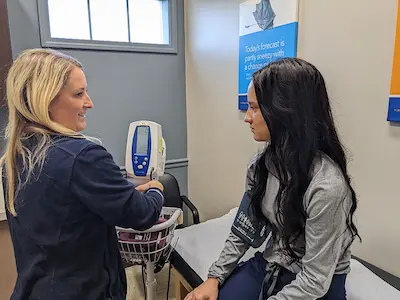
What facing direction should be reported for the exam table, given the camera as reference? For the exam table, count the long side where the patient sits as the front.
facing the viewer and to the left of the viewer

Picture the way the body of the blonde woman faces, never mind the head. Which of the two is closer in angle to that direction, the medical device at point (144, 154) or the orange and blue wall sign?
the medical device

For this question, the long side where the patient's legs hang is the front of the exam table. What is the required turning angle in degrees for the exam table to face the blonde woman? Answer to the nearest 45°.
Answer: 0° — it already faces them

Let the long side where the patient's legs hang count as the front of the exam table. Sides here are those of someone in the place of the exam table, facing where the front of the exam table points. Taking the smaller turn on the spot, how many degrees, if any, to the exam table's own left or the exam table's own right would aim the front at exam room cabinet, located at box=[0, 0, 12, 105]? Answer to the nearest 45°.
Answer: approximately 45° to the exam table's own right

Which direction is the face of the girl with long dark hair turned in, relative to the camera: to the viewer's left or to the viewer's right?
to the viewer's left

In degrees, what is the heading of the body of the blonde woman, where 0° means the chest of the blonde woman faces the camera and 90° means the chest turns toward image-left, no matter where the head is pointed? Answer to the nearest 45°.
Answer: approximately 225°

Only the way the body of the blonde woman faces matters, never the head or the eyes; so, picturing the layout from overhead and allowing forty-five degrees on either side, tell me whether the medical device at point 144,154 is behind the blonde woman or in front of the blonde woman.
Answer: in front

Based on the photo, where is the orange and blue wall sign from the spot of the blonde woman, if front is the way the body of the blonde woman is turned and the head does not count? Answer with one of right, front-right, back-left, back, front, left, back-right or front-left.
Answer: front-right

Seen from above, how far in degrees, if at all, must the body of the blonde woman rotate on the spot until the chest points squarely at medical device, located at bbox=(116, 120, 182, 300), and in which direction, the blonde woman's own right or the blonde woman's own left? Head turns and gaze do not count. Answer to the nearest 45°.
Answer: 0° — they already face it
